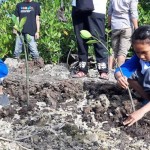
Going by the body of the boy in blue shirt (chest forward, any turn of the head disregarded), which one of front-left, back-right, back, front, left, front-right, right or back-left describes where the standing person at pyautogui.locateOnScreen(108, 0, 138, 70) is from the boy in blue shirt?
back-right

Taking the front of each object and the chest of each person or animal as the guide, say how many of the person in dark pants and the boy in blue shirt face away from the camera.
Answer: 0

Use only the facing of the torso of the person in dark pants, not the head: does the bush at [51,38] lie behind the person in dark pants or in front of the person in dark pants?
behind

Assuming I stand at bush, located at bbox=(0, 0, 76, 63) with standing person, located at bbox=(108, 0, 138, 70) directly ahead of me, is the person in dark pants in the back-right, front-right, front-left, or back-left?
front-right

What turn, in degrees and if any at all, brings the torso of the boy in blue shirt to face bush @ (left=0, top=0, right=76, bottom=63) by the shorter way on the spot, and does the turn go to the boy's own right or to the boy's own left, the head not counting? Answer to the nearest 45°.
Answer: approximately 90° to the boy's own right

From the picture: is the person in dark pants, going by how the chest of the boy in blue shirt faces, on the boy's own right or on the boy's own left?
on the boy's own right

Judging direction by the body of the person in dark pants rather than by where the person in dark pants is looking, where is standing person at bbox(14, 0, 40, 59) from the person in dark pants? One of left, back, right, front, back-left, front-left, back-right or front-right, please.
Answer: back-right

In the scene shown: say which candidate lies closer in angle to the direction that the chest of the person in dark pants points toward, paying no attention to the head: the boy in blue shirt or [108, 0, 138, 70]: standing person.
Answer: the boy in blue shirt

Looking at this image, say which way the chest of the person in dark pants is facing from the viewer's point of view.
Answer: toward the camera

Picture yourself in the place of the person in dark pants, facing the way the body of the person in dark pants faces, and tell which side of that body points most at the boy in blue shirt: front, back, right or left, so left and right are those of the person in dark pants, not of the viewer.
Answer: front

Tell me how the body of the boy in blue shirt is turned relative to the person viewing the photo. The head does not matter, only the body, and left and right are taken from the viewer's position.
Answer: facing the viewer and to the left of the viewer
